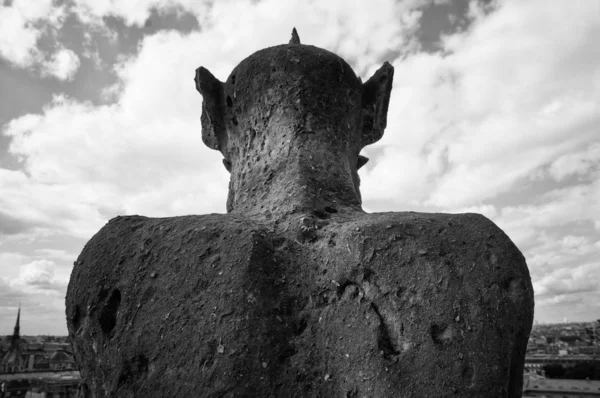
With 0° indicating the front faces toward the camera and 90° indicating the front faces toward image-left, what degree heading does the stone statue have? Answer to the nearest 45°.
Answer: approximately 180°
